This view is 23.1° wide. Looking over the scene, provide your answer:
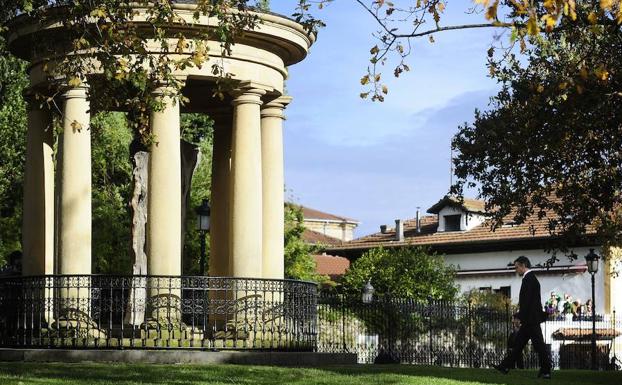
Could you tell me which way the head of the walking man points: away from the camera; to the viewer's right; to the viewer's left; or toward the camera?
to the viewer's left

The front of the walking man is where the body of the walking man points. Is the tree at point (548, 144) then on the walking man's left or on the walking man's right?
on the walking man's right

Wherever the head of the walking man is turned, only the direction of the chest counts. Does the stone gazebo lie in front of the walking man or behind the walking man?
in front

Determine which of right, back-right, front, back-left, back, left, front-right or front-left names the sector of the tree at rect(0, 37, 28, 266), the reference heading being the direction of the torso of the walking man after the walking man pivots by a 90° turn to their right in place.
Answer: front-left

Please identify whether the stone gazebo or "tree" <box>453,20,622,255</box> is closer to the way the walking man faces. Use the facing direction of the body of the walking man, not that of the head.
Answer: the stone gazebo

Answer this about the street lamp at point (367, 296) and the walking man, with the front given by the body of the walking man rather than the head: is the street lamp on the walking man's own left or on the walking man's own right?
on the walking man's own right

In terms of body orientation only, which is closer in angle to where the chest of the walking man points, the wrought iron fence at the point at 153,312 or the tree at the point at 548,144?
the wrought iron fence

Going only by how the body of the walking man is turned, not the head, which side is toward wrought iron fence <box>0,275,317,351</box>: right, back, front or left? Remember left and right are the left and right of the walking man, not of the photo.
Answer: front

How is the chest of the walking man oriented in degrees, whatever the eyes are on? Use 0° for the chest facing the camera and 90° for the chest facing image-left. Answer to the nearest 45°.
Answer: approximately 90°
